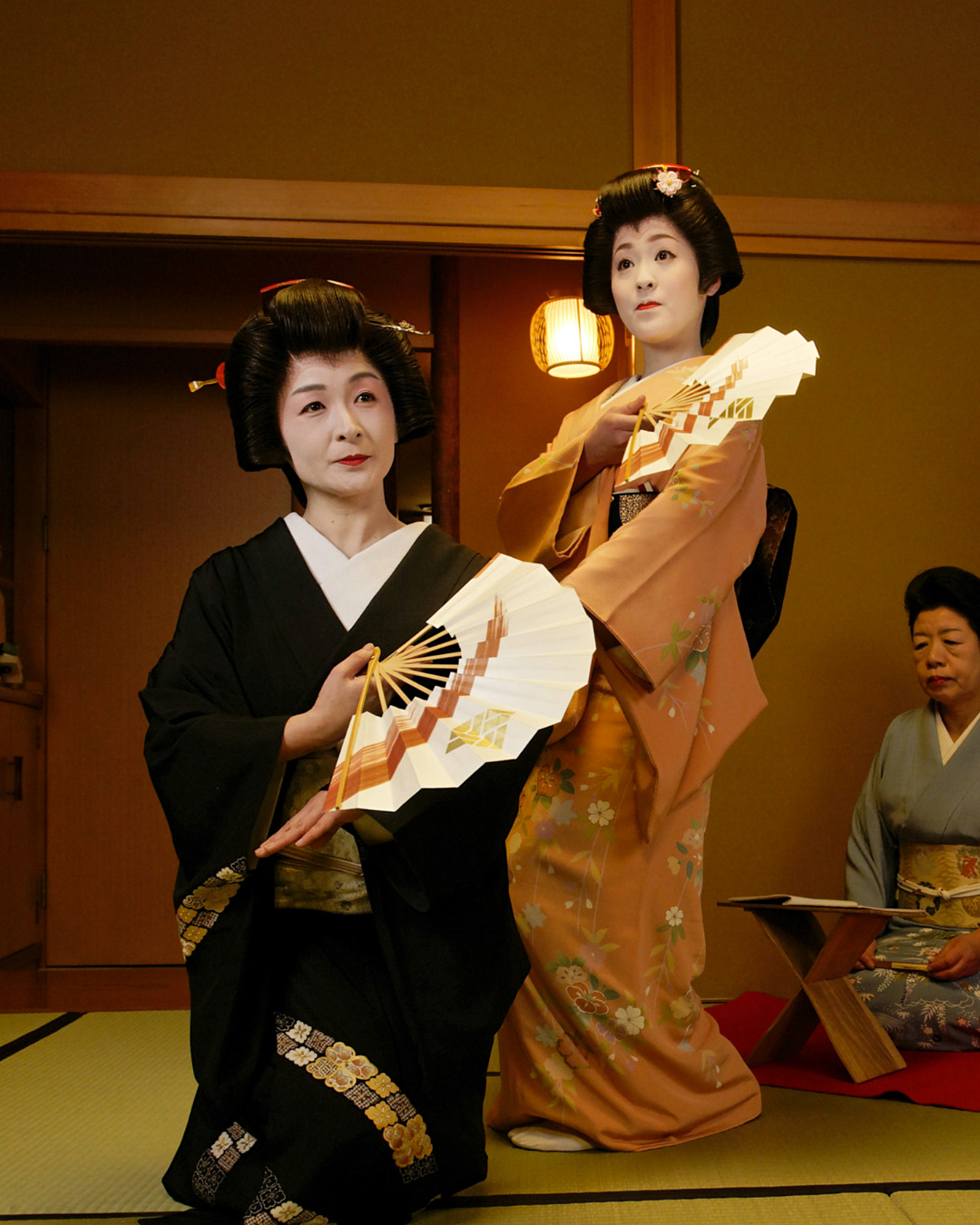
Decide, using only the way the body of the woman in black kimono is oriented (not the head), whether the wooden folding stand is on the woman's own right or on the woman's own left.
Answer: on the woman's own left

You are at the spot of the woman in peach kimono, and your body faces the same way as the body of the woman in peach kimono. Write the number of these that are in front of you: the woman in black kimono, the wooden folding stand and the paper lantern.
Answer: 1

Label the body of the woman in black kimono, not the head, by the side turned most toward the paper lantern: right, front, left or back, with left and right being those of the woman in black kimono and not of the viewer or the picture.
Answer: back

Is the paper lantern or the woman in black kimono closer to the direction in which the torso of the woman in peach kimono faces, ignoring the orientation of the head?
the woman in black kimono

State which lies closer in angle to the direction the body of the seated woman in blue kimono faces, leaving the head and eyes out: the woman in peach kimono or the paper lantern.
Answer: the woman in peach kimono

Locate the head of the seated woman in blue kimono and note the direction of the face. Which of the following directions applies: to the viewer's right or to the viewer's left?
to the viewer's left

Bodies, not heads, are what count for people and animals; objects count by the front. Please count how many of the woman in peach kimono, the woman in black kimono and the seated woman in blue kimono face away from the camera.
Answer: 0

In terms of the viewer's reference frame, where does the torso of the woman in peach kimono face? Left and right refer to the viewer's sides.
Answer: facing the viewer and to the left of the viewer

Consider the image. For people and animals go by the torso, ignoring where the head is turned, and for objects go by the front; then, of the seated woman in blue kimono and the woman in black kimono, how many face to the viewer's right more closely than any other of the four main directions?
0

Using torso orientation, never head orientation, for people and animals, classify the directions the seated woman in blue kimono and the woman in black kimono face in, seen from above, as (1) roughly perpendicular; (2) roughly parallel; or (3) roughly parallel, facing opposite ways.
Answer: roughly perpendicular

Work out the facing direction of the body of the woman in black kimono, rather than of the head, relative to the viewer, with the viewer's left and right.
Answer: facing the viewer

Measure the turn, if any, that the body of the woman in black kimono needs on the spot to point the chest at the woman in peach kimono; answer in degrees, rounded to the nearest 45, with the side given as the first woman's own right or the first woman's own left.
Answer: approximately 135° to the first woman's own left

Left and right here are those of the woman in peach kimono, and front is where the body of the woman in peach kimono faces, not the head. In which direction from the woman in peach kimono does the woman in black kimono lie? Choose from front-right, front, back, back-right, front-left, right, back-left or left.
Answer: front
